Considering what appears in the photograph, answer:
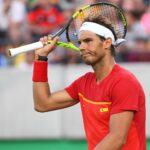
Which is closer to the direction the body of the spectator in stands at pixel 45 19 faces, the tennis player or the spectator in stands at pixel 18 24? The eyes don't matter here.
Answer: the tennis player

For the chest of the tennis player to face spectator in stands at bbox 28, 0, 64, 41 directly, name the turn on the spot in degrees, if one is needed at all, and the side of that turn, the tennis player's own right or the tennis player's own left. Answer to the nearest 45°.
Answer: approximately 135° to the tennis player's own right

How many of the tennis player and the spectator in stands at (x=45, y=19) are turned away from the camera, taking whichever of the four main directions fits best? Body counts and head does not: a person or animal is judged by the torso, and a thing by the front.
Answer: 0

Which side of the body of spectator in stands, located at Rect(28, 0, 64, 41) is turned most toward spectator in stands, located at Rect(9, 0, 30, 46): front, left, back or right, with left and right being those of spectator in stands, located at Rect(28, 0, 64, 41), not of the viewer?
right

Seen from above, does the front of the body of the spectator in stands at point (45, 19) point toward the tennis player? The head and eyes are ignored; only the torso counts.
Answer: yes

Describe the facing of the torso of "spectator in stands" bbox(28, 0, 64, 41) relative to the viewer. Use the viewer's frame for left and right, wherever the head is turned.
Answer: facing the viewer

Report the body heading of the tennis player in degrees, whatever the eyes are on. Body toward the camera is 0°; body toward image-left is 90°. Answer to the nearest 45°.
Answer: approximately 45°
